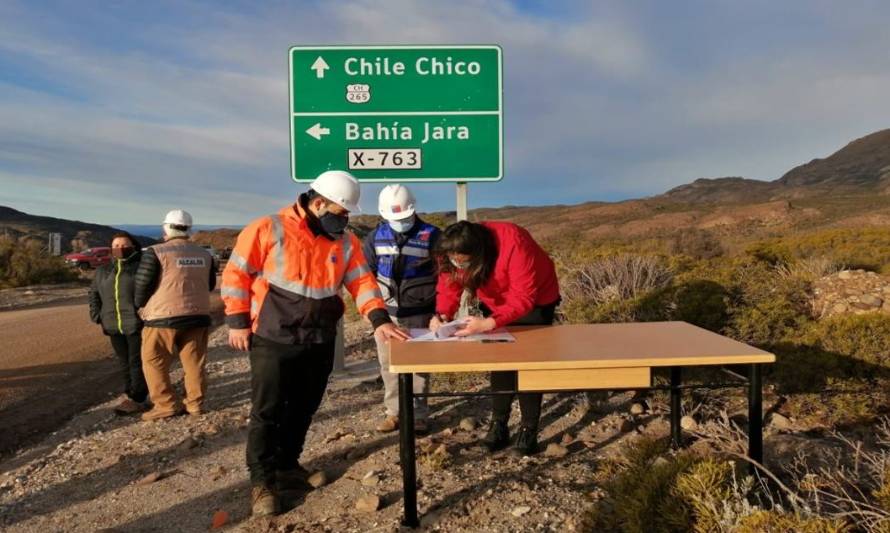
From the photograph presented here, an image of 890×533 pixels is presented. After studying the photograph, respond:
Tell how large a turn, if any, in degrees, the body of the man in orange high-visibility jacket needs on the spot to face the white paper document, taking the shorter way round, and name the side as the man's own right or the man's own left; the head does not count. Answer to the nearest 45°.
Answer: approximately 45° to the man's own left

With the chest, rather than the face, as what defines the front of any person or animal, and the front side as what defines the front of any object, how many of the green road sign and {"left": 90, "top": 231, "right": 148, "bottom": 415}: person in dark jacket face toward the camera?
2

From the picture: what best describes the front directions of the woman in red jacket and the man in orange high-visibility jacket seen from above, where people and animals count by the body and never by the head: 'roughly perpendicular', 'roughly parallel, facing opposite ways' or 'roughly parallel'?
roughly perpendicular

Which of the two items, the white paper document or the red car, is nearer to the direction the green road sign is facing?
the white paper document

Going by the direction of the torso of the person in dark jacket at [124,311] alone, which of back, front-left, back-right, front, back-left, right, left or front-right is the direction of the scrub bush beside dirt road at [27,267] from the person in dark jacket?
back

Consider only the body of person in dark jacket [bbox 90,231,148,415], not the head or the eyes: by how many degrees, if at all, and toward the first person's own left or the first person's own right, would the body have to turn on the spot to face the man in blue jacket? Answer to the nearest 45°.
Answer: approximately 45° to the first person's own left

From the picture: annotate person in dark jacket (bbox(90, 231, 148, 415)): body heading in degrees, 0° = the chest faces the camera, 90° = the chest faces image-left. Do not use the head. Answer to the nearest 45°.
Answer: approximately 0°

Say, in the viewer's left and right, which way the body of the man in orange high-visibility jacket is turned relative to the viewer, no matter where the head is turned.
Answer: facing the viewer and to the right of the viewer

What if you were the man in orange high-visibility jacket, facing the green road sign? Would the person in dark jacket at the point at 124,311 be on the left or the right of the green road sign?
left

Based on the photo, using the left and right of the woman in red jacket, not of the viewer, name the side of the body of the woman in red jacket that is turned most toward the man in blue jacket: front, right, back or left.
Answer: right

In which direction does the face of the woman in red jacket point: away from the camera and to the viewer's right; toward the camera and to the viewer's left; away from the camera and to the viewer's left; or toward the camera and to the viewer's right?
toward the camera and to the viewer's left
